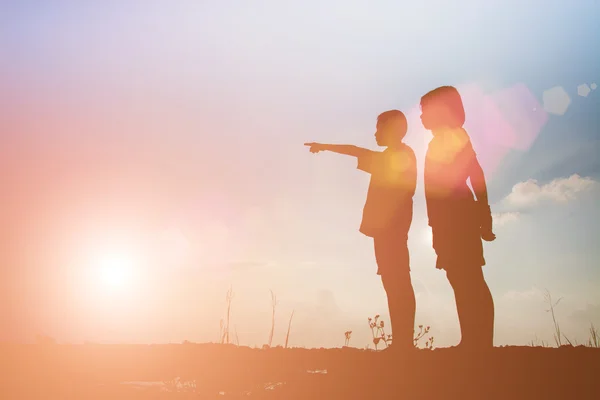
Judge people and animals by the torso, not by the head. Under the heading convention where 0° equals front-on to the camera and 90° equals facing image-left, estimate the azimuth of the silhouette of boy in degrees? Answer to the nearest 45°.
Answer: approximately 90°

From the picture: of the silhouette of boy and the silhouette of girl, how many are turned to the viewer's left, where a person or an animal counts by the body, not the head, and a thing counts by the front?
2

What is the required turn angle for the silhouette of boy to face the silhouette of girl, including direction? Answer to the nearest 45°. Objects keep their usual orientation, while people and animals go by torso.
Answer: approximately 135° to its left

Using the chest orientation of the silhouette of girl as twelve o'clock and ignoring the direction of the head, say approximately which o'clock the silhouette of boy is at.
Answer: The silhouette of boy is roughly at 1 o'clock from the silhouette of girl.

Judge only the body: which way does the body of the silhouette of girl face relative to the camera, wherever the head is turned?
to the viewer's left
